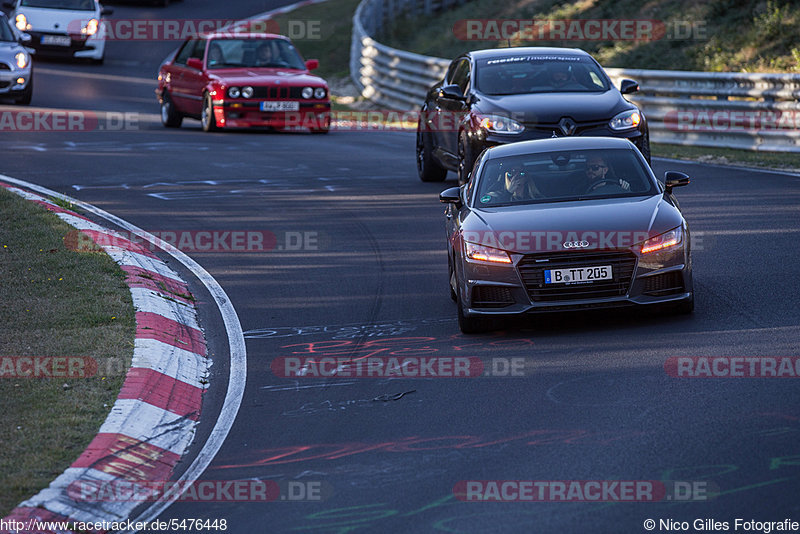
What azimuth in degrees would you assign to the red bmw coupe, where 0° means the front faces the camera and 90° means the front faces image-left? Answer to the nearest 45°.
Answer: approximately 315°

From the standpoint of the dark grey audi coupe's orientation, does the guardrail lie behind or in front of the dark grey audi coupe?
behind

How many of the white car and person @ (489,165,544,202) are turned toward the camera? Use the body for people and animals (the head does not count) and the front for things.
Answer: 2

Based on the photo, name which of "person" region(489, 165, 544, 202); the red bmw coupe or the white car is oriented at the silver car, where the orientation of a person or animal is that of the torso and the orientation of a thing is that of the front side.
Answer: the white car

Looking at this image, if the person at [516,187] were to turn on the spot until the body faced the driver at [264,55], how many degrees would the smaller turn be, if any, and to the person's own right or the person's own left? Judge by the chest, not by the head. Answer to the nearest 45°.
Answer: approximately 180°

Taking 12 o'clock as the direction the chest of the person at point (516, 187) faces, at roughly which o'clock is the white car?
The white car is roughly at 5 o'clock from the person.

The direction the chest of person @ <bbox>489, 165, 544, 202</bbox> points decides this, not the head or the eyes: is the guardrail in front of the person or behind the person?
behind

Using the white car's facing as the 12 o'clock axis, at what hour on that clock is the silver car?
The silver car is roughly at 12 o'clock from the white car.

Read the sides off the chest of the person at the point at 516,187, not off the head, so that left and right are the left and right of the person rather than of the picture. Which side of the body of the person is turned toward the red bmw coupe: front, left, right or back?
back

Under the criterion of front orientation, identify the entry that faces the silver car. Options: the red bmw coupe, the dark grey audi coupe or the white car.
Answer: the white car
